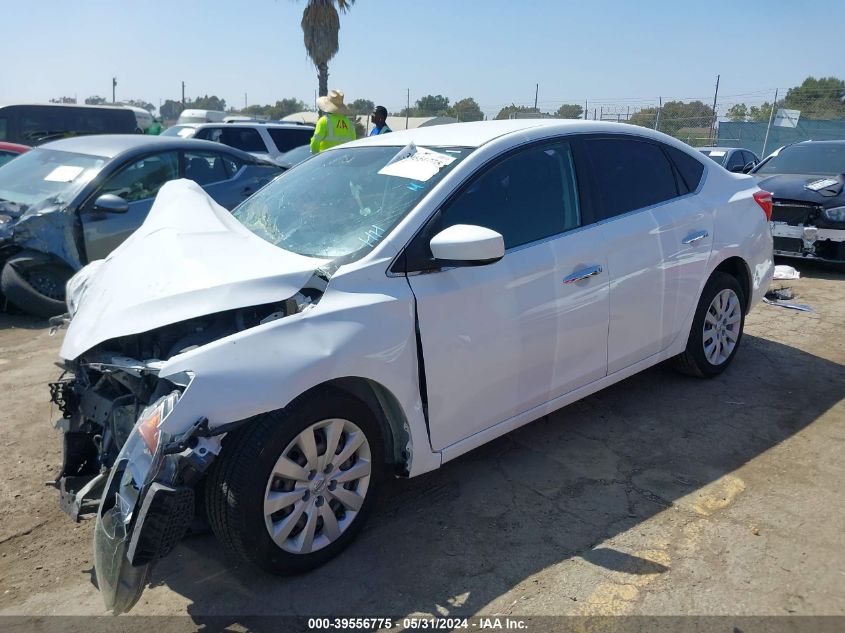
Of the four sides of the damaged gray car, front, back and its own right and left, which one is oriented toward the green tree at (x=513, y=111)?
back

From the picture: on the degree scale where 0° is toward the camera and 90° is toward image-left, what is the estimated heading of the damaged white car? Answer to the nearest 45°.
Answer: approximately 45°

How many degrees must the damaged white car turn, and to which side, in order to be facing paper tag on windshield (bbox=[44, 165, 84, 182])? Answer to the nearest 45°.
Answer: approximately 90° to its right

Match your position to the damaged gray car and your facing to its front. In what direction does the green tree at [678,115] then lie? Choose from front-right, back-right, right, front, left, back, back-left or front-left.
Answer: back

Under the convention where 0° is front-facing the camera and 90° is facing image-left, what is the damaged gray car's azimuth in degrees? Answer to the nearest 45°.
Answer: approximately 45°

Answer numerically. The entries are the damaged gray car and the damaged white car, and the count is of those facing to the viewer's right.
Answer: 0
